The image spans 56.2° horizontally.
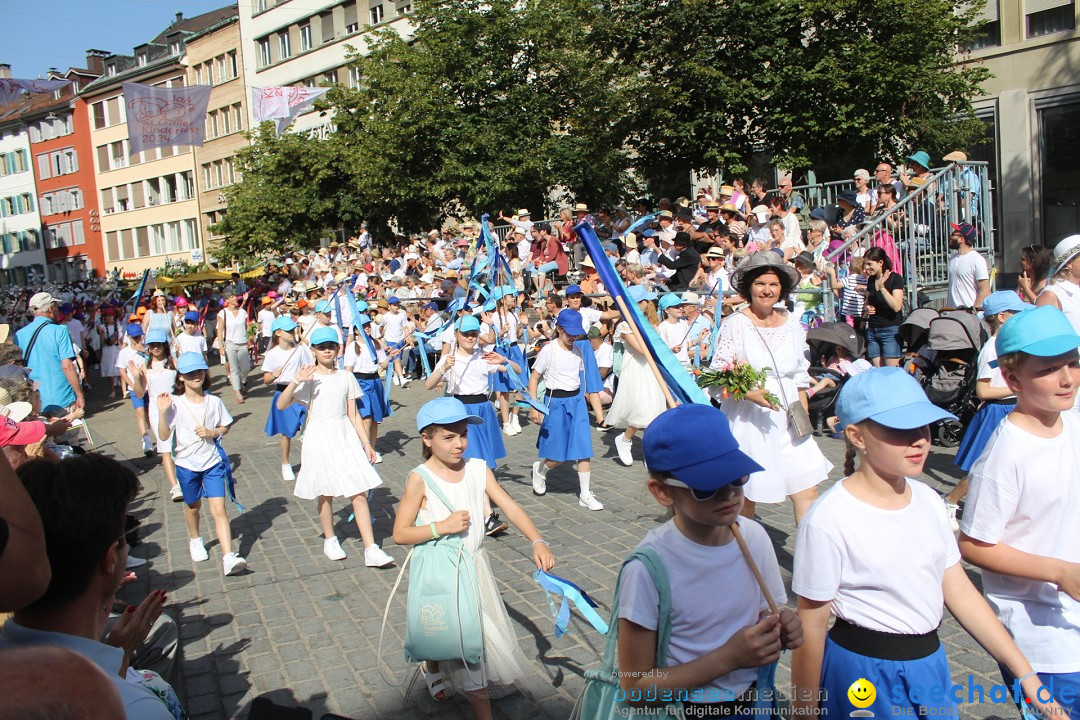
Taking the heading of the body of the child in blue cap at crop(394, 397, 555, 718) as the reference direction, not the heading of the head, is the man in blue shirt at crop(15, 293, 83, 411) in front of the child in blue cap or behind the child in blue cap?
behind

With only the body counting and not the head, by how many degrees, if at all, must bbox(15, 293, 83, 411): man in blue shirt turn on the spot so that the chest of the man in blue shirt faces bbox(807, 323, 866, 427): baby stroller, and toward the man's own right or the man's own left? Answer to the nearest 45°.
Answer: approximately 45° to the man's own right

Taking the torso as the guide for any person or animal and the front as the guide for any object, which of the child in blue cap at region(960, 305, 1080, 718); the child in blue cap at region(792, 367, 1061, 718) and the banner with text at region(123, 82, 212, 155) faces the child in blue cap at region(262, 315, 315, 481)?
the banner with text

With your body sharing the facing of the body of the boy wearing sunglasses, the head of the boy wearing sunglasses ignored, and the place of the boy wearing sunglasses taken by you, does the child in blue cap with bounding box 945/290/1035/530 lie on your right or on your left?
on your left

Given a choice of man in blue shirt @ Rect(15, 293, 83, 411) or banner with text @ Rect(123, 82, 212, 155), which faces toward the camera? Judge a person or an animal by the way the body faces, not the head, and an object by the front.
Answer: the banner with text

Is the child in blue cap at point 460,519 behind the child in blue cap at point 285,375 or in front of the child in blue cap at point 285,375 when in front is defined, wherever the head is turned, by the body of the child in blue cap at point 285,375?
in front

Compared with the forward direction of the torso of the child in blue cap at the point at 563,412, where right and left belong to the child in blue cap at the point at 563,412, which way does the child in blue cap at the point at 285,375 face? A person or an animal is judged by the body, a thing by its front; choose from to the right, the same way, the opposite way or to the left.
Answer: the same way

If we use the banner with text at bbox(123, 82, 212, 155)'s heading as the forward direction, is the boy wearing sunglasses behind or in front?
in front

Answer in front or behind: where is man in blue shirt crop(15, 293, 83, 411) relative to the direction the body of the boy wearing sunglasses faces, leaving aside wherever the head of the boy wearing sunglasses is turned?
behind

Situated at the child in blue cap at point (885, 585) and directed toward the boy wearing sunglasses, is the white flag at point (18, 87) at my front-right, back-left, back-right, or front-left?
front-right

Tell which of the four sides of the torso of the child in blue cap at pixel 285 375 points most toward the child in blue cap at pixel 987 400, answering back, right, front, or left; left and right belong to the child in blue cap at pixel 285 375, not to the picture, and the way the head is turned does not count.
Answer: front

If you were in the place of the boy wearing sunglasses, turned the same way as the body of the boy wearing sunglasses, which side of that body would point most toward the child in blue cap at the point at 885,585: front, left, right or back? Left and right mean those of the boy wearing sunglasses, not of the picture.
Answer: left

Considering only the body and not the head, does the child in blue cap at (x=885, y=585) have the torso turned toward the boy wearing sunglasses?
no

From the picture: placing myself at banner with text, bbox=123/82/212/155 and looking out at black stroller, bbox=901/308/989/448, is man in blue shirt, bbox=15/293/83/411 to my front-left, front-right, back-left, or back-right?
front-right

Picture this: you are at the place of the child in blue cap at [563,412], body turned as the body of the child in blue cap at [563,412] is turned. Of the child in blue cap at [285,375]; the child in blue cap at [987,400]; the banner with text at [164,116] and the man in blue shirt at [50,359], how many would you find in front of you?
1

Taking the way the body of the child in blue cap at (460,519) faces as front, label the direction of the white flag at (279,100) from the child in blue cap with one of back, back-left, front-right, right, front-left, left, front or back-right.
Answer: back-left
